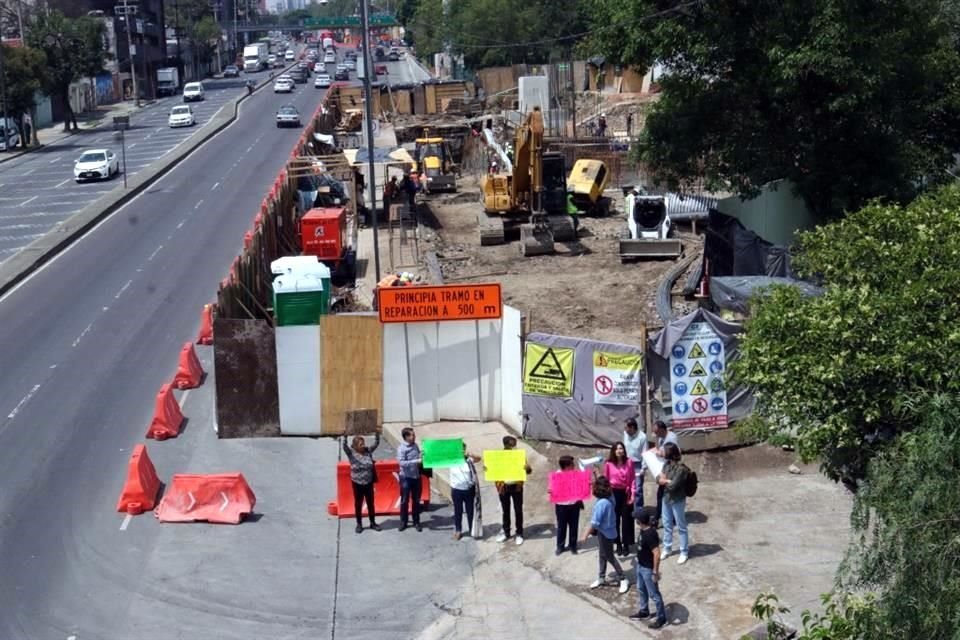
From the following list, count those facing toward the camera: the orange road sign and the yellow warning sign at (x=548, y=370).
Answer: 2

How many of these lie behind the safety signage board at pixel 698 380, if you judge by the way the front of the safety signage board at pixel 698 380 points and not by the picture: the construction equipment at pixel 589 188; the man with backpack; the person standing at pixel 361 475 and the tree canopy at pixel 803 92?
2

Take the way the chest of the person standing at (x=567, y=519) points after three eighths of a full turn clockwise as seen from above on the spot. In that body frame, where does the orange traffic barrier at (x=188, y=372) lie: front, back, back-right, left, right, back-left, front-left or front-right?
front

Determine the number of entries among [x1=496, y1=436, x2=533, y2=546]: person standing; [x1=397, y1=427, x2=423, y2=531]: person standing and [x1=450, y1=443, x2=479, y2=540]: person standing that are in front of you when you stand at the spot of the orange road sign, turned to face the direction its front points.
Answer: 3

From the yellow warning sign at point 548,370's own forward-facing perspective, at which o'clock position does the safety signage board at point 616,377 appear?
The safety signage board is roughly at 10 o'clock from the yellow warning sign.

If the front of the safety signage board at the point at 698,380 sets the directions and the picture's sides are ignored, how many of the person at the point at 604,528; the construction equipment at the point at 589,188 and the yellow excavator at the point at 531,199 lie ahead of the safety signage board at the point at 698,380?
1

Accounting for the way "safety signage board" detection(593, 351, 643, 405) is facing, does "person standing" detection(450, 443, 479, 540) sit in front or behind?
in front
